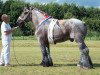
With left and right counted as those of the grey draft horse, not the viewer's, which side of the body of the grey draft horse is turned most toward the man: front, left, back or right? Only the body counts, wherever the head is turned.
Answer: front

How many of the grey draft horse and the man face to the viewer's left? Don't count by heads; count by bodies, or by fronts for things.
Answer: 1

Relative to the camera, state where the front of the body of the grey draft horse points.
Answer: to the viewer's left

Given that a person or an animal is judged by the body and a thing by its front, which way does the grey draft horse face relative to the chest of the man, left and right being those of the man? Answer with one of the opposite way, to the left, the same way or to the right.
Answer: the opposite way

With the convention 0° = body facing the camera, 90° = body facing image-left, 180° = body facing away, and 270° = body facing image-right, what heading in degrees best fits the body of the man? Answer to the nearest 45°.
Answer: approximately 270°

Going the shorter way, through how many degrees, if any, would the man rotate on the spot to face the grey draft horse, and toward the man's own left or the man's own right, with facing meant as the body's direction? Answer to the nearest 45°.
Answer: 0° — they already face it

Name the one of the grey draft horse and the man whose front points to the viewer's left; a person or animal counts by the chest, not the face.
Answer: the grey draft horse
